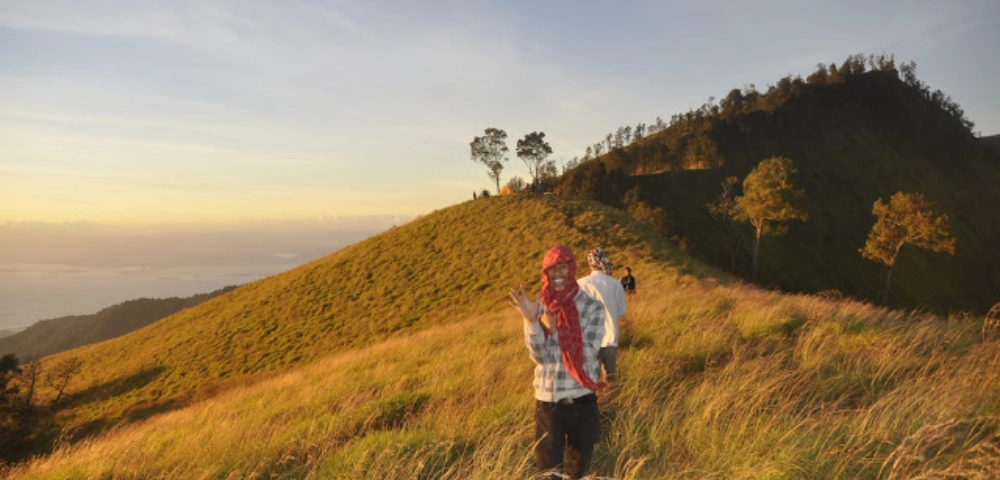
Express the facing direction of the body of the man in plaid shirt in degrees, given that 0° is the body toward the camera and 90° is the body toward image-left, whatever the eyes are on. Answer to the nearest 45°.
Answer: approximately 0°

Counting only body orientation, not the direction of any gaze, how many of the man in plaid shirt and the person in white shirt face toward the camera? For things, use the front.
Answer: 1

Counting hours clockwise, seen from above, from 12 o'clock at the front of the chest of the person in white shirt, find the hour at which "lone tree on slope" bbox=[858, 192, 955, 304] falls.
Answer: The lone tree on slope is roughly at 1 o'clock from the person in white shirt.

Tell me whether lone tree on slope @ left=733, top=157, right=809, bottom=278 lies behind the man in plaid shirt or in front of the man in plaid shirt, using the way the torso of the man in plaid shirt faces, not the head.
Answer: behind

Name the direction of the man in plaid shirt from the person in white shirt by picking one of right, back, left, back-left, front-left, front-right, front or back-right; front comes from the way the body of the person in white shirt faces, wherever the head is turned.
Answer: back

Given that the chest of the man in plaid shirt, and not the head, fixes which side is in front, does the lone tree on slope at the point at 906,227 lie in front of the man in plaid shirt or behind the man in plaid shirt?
behind

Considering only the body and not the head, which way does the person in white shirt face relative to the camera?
away from the camera

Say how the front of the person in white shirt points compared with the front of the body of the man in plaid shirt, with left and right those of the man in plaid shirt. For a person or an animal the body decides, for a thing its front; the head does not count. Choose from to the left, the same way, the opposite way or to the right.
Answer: the opposite way

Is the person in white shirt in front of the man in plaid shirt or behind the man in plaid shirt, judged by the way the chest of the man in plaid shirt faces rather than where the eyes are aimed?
behind
